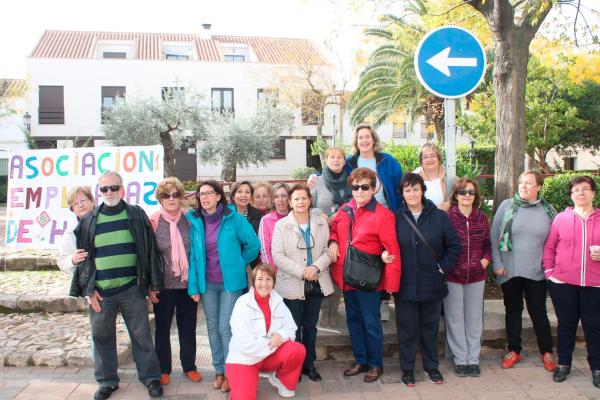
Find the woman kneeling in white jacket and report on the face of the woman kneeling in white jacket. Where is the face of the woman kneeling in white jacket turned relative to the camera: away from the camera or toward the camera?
toward the camera

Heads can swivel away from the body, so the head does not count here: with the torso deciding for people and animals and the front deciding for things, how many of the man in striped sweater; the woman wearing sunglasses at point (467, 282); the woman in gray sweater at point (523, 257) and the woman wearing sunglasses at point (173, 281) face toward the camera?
4

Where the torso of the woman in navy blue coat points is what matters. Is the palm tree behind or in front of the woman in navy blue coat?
behind

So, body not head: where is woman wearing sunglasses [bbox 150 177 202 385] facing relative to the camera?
toward the camera

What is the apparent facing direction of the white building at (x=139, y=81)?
toward the camera

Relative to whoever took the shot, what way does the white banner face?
facing the viewer

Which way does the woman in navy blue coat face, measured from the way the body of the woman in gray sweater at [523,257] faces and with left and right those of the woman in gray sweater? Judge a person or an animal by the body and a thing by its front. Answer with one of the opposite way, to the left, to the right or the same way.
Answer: the same way

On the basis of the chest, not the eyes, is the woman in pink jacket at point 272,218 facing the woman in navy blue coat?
no

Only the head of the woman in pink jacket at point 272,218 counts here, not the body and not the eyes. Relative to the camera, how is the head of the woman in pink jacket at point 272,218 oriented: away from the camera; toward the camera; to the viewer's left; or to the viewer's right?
toward the camera

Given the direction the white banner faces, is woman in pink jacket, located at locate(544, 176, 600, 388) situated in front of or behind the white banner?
in front

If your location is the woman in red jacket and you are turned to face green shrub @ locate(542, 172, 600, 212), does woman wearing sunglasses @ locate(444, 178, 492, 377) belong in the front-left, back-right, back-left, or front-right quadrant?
front-right

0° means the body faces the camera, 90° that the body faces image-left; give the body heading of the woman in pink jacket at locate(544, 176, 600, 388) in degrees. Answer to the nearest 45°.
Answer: approximately 0°

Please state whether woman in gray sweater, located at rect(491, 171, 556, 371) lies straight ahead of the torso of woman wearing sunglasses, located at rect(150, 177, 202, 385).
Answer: no

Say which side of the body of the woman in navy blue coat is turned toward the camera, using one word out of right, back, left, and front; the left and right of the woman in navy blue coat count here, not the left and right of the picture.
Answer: front
